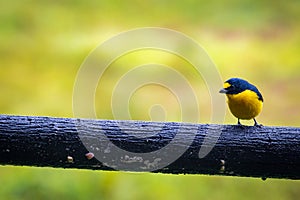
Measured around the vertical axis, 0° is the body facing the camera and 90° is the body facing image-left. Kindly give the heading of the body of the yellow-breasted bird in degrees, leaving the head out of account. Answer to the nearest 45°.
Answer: approximately 45°
